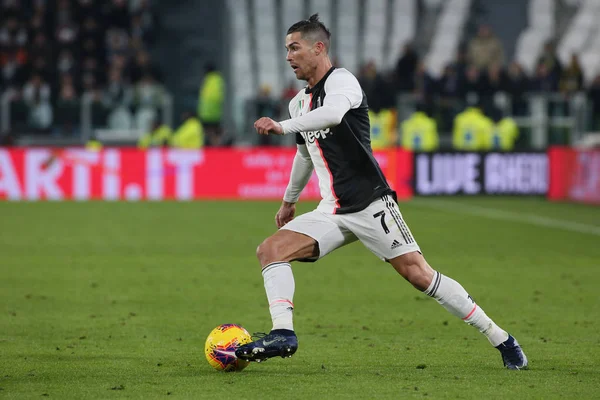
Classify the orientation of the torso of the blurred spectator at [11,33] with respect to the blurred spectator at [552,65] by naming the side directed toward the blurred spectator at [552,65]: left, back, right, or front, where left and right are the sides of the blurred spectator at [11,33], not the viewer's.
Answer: left

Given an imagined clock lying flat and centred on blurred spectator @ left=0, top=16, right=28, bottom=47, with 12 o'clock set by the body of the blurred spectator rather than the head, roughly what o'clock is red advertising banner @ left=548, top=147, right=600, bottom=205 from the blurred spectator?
The red advertising banner is roughly at 10 o'clock from the blurred spectator.

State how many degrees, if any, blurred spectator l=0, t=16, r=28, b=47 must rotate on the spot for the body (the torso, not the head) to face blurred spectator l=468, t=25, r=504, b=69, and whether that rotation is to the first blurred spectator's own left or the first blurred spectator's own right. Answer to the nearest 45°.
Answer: approximately 90° to the first blurred spectator's own left

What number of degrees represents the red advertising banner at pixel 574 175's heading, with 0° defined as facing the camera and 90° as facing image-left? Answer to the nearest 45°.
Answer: approximately 0°

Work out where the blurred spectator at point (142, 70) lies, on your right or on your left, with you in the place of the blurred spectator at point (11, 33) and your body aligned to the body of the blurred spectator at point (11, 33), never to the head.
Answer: on your left

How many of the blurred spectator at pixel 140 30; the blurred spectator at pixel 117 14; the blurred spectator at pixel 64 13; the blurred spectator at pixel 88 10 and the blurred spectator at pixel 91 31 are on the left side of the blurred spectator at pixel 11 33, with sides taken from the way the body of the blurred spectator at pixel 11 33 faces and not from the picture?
5

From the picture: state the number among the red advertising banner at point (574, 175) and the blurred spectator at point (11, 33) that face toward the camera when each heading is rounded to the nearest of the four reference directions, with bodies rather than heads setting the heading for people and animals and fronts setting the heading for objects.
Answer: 2

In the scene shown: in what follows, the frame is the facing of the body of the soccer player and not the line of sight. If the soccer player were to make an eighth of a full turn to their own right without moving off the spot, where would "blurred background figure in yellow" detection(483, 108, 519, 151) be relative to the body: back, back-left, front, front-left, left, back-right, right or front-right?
right
